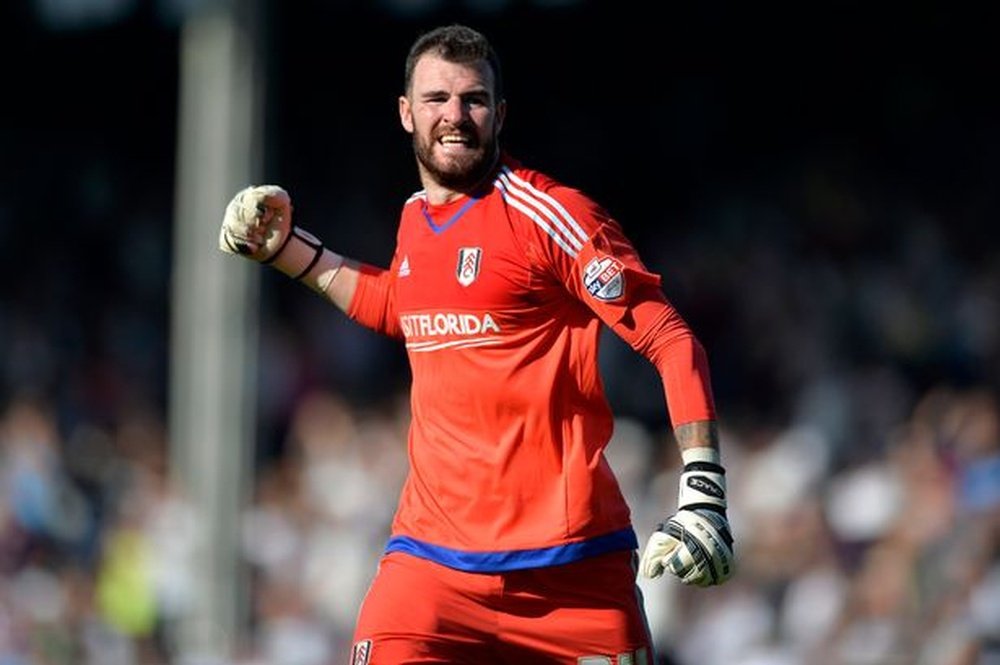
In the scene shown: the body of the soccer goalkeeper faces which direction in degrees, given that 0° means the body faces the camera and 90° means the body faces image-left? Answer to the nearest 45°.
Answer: approximately 45°

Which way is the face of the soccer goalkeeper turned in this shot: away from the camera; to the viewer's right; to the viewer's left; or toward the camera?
toward the camera
